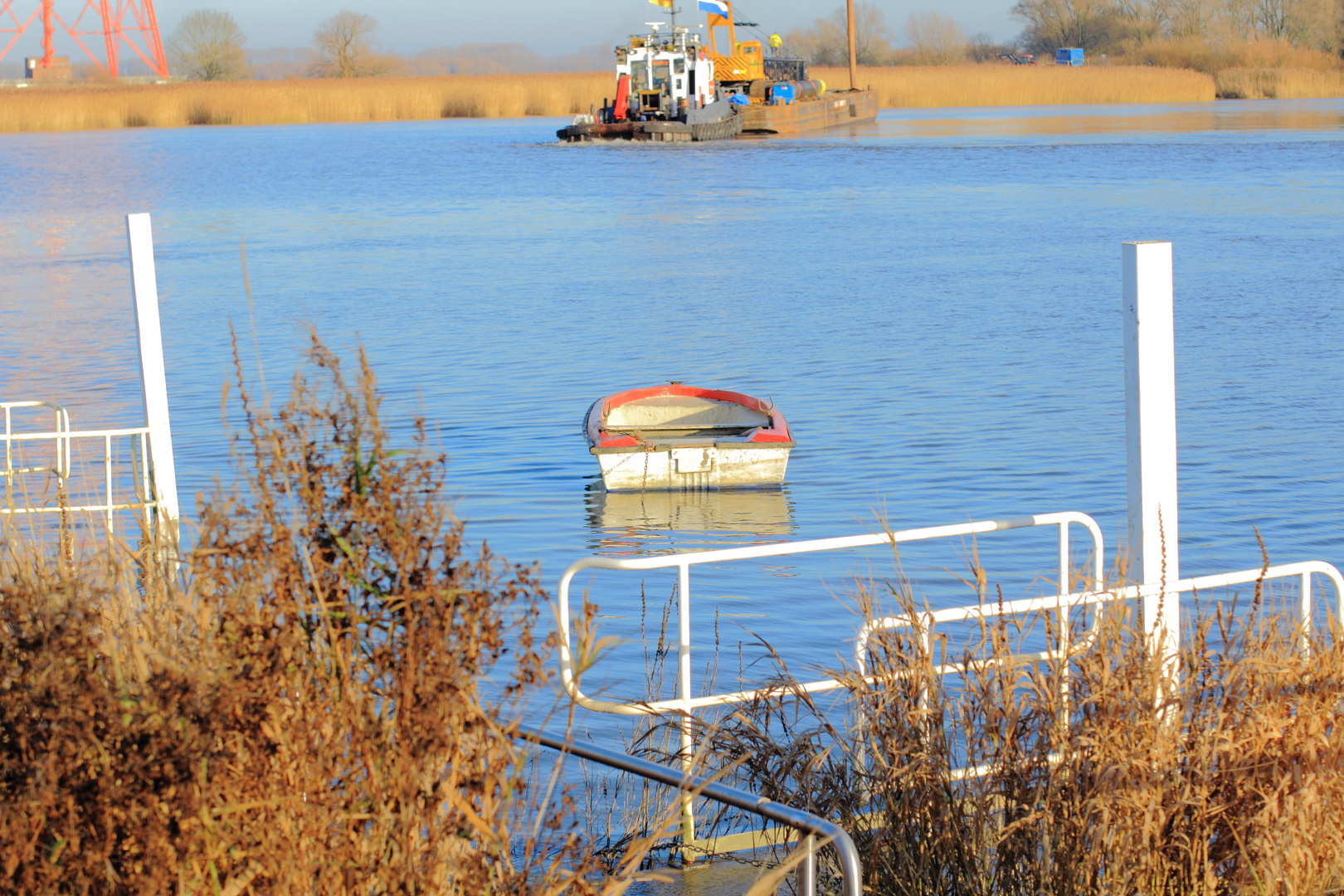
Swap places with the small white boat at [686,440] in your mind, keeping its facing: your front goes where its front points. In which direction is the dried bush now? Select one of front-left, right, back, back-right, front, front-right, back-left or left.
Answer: back

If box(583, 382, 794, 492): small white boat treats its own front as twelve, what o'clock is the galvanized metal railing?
The galvanized metal railing is roughly at 6 o'clock from the small white boat.

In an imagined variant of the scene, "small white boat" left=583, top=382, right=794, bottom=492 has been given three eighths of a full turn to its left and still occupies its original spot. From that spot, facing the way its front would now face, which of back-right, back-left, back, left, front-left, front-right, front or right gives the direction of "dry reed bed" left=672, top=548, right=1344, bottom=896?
front-left

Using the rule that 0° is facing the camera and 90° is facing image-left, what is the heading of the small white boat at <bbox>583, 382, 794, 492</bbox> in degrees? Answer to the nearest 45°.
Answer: approximately 180°

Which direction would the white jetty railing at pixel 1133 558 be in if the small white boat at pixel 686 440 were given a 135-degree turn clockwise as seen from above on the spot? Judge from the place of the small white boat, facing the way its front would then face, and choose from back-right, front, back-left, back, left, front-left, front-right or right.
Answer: front-right

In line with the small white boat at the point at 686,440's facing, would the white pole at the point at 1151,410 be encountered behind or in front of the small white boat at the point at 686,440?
behind

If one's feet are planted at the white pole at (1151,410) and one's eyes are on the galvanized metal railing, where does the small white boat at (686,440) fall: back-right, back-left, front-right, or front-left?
back-right

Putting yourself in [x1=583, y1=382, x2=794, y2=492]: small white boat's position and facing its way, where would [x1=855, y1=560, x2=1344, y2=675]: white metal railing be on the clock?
The white metal railing is roughly at 6 o'clock from the small white boat.

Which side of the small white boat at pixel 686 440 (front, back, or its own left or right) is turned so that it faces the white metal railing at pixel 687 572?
back
